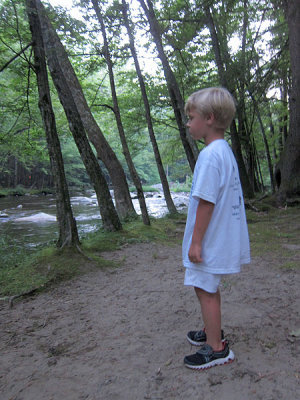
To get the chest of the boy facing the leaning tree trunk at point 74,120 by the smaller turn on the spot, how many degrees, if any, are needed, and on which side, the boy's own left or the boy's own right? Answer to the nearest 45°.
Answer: approximately 45° to the boy's own right

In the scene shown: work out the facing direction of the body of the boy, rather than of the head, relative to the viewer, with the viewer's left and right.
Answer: facing to the left of the viewer

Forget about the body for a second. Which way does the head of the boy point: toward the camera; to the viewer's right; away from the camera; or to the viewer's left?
to the viewer's left

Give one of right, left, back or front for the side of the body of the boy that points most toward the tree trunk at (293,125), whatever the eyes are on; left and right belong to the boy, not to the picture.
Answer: right

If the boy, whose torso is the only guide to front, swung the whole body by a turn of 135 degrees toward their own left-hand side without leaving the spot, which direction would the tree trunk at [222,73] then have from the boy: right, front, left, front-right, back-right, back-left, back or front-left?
back-left

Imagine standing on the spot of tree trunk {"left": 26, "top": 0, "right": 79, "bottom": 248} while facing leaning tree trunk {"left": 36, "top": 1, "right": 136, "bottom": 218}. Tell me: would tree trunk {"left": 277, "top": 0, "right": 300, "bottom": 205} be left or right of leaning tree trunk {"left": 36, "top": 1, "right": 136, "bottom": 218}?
right

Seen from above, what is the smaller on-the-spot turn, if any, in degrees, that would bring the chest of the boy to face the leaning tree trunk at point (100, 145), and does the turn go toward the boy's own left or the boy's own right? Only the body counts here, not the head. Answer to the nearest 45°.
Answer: approximately 45° to the boy's own right
